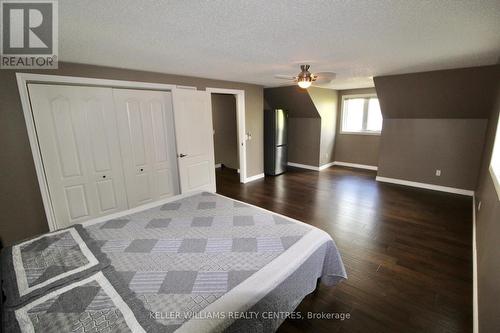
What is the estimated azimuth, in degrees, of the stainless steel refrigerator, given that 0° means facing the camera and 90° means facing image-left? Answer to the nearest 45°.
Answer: approximately 315°

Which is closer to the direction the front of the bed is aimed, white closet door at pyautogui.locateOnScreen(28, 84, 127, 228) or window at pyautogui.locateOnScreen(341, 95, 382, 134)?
the window

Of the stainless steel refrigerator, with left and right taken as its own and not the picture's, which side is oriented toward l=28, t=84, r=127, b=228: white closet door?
right

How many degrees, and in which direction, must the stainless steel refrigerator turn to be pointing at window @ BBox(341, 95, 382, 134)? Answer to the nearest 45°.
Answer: approximately 45° to its left

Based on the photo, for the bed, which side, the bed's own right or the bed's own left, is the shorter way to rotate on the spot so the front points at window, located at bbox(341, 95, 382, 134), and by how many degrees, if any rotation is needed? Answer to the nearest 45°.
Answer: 0° — it already faces it

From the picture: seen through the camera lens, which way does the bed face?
facing away from the viewer and to the right of the viewer
